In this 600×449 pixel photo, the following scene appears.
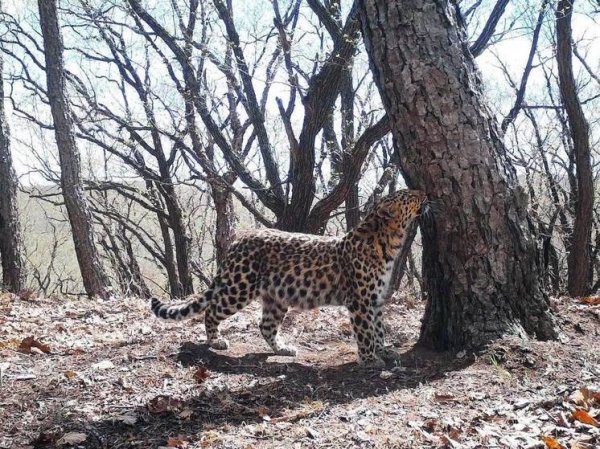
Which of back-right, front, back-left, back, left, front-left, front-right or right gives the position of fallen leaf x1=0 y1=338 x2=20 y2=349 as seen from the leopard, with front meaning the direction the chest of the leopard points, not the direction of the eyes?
back

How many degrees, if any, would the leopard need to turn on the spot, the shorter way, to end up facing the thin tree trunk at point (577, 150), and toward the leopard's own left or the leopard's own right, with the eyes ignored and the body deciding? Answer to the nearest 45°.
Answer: approximately 45° to the leopard's own left

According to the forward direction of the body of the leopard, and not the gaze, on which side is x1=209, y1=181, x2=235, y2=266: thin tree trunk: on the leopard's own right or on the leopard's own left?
on the leopard's own left

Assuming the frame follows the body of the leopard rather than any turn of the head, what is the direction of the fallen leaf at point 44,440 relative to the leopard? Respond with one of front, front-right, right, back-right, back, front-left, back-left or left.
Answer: back-right

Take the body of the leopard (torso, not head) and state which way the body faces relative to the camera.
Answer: to the viewer's right

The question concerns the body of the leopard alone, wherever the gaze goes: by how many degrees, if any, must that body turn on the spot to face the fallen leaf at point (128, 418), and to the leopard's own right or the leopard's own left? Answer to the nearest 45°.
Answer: approximately 135° to the leopard's own right

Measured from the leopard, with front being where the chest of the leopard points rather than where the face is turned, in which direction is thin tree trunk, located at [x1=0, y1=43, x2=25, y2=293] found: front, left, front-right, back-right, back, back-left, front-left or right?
back-left

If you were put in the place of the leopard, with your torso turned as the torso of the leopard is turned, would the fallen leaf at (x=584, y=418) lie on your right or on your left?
on your right

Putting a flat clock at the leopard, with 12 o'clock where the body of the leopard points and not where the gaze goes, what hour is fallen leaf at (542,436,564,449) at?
The fallen leaf is roughly at 2 o'clock from the leopard.

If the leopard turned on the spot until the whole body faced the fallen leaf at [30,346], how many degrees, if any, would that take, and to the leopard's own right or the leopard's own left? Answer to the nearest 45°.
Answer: approximately 180°

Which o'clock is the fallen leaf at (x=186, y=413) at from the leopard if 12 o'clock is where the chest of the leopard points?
The fallen leaf is roughly at 4 o'clock from the leopard.

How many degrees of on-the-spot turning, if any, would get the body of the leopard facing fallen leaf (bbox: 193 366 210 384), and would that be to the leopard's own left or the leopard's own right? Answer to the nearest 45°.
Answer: approximately 135° to the leopard's own right
